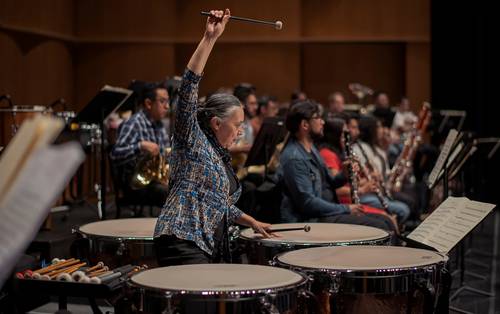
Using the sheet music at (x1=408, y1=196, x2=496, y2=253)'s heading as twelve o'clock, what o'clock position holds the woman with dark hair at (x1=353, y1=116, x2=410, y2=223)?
The woman with dark hair is roughly at 4 o'clock from the sheet music.

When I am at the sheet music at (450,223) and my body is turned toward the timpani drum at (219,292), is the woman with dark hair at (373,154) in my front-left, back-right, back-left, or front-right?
back-right

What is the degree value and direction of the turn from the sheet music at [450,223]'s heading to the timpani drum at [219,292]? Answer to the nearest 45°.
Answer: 0° — it already faces it

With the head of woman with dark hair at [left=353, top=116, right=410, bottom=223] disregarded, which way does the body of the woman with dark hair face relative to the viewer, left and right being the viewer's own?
facing to the right of the viewer

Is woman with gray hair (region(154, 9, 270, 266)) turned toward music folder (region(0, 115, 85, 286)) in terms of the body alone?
no

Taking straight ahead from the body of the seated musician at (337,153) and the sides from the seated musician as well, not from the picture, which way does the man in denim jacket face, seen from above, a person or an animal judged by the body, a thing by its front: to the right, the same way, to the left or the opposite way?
the same way

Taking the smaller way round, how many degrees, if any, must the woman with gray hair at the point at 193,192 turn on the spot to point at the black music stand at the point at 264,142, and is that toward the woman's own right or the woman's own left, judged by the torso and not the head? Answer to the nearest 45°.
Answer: approximately 90° to the woman's own left

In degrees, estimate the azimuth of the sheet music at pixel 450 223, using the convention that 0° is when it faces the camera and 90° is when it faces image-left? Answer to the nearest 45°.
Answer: approximately 45°

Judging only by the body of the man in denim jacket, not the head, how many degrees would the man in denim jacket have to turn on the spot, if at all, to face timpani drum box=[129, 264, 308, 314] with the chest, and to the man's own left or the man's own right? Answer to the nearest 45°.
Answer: approximately 90° to the man's own right

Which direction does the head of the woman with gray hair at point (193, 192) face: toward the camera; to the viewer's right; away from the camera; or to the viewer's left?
to the viewer's right

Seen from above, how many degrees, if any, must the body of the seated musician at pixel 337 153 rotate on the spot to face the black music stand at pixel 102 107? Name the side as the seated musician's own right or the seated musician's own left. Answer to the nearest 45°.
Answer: approximately 180°

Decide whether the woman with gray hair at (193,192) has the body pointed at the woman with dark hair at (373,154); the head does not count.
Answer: no
